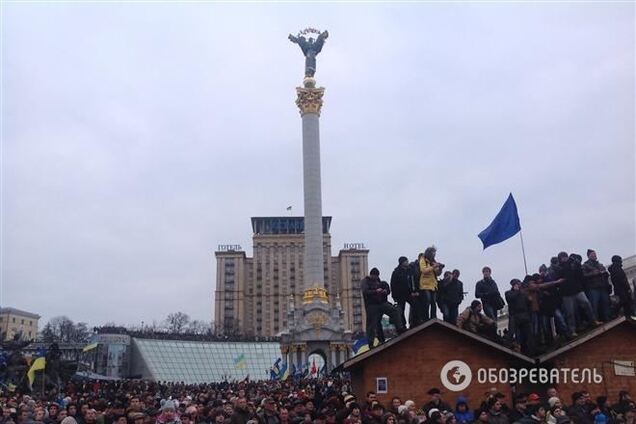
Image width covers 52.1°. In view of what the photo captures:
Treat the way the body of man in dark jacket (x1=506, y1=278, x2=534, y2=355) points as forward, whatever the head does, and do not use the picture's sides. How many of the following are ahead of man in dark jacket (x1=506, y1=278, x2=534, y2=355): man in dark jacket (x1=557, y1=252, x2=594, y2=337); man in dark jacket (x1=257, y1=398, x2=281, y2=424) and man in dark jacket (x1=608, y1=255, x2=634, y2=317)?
1

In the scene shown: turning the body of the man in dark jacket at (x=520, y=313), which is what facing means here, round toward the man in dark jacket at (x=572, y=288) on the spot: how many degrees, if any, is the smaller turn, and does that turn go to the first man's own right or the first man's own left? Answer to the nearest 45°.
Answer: approximately 135° to the first man's own left

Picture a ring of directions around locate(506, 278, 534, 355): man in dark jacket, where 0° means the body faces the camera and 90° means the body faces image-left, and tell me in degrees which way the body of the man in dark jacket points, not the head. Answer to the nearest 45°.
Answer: approximately 45°

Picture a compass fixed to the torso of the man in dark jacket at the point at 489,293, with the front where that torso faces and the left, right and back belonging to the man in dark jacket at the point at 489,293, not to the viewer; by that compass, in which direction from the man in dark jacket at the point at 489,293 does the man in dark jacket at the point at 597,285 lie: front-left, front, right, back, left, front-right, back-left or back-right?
left

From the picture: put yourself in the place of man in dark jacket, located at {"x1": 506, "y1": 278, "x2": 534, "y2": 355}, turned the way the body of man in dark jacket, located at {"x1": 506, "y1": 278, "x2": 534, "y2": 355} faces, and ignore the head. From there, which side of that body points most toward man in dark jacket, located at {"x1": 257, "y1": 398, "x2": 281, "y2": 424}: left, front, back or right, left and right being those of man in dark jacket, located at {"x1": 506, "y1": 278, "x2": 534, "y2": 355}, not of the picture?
front

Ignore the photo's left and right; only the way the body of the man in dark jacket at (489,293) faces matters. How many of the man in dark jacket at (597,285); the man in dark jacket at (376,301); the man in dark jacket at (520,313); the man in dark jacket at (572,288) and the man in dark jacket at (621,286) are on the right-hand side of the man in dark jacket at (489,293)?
1

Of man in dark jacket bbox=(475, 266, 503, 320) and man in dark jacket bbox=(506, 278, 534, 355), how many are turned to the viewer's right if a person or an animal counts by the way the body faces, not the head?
0

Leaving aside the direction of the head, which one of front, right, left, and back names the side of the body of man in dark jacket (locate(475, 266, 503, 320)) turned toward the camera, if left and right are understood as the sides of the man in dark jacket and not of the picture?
front

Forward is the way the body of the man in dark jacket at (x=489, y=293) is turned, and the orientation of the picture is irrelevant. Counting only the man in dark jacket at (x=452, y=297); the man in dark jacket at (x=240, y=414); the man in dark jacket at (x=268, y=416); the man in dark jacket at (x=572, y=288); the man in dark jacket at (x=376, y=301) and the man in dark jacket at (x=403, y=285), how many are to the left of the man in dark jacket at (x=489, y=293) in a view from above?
1

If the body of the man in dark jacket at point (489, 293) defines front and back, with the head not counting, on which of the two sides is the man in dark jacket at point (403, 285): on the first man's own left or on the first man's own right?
on the first man's own right

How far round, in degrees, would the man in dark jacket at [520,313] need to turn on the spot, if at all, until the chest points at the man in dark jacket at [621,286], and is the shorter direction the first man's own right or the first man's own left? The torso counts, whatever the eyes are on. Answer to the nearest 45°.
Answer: approximately 135° to the first man's own left

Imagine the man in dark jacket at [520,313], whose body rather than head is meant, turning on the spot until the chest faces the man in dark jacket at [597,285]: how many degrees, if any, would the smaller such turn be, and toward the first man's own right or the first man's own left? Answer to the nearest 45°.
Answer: approximately 135° to the first man's own left

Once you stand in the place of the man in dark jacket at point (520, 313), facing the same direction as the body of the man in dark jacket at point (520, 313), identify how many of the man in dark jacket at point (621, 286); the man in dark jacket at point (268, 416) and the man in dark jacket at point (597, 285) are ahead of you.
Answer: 1

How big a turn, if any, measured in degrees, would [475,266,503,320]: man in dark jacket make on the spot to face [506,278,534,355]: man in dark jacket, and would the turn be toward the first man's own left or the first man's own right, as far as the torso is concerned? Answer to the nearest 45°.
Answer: approximately 45° to the first man's own left
